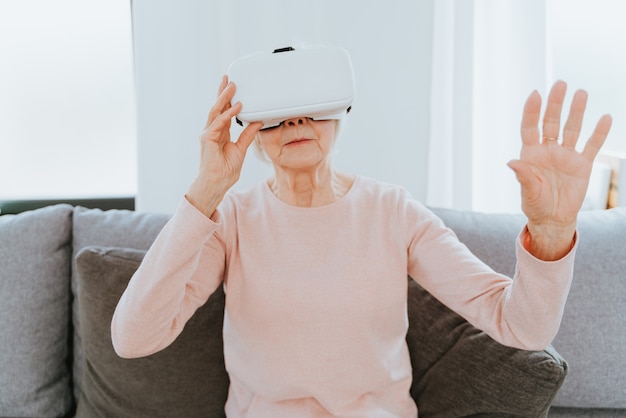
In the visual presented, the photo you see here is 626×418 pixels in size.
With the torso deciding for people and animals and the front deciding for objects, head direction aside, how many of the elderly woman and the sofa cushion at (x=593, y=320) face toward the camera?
2

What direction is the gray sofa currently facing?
toward the camera

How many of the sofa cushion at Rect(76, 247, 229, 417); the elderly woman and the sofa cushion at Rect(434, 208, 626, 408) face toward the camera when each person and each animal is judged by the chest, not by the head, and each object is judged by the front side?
3

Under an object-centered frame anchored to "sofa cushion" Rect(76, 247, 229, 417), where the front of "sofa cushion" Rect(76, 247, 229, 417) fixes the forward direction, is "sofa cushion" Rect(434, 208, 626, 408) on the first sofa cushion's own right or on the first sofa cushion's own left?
on the first sofa cushion's own left

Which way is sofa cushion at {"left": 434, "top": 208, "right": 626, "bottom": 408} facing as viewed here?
toward the camera

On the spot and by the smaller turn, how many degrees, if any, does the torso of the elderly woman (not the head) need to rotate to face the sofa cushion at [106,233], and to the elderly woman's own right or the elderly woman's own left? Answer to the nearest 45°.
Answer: approximately 135° to the elderly woman's own right

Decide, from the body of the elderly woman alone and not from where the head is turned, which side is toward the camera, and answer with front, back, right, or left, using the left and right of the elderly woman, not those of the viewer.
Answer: front

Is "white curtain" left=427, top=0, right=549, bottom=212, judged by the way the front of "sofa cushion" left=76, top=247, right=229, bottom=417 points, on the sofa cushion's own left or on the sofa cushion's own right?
on the sofa cushion's own left

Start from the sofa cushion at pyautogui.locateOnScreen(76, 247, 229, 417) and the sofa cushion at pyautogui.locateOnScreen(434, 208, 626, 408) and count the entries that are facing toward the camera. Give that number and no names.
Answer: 2

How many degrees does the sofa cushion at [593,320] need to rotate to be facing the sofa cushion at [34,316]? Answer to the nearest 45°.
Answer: approximately 90° to its right

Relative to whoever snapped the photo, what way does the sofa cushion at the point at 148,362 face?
facing the viewer
